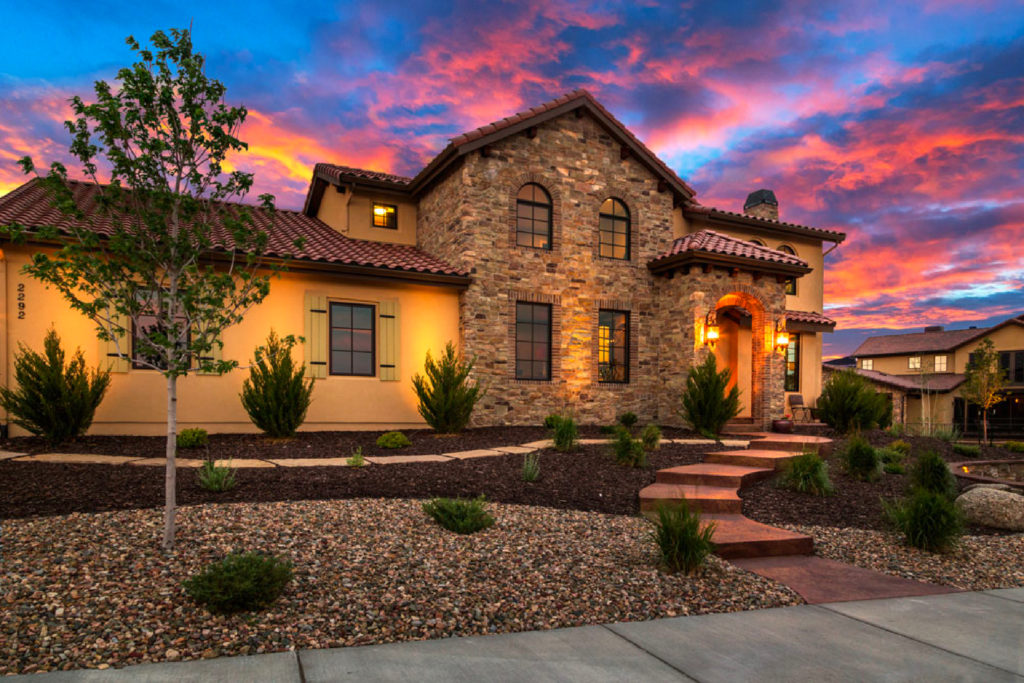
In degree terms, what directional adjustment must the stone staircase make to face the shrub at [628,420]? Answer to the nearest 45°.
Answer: approximately 180°

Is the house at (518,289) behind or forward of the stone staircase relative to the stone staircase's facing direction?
behind

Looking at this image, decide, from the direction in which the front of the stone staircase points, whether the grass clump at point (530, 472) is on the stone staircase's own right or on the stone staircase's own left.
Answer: on the stone staircase's own right

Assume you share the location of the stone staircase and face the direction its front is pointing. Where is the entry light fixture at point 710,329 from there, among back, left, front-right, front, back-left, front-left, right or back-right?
back

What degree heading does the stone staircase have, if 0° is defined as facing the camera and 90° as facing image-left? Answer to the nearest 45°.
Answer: approximately 0°

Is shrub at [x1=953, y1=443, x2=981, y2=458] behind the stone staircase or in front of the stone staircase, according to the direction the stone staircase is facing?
behind

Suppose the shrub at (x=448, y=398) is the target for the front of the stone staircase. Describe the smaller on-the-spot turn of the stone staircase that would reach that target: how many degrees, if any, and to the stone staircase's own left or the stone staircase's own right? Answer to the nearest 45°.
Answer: approximately 135° to the stone staircase's own right

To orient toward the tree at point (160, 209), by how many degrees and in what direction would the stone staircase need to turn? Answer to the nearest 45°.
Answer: approximately 45° to its right

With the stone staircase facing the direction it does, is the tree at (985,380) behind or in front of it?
behind
